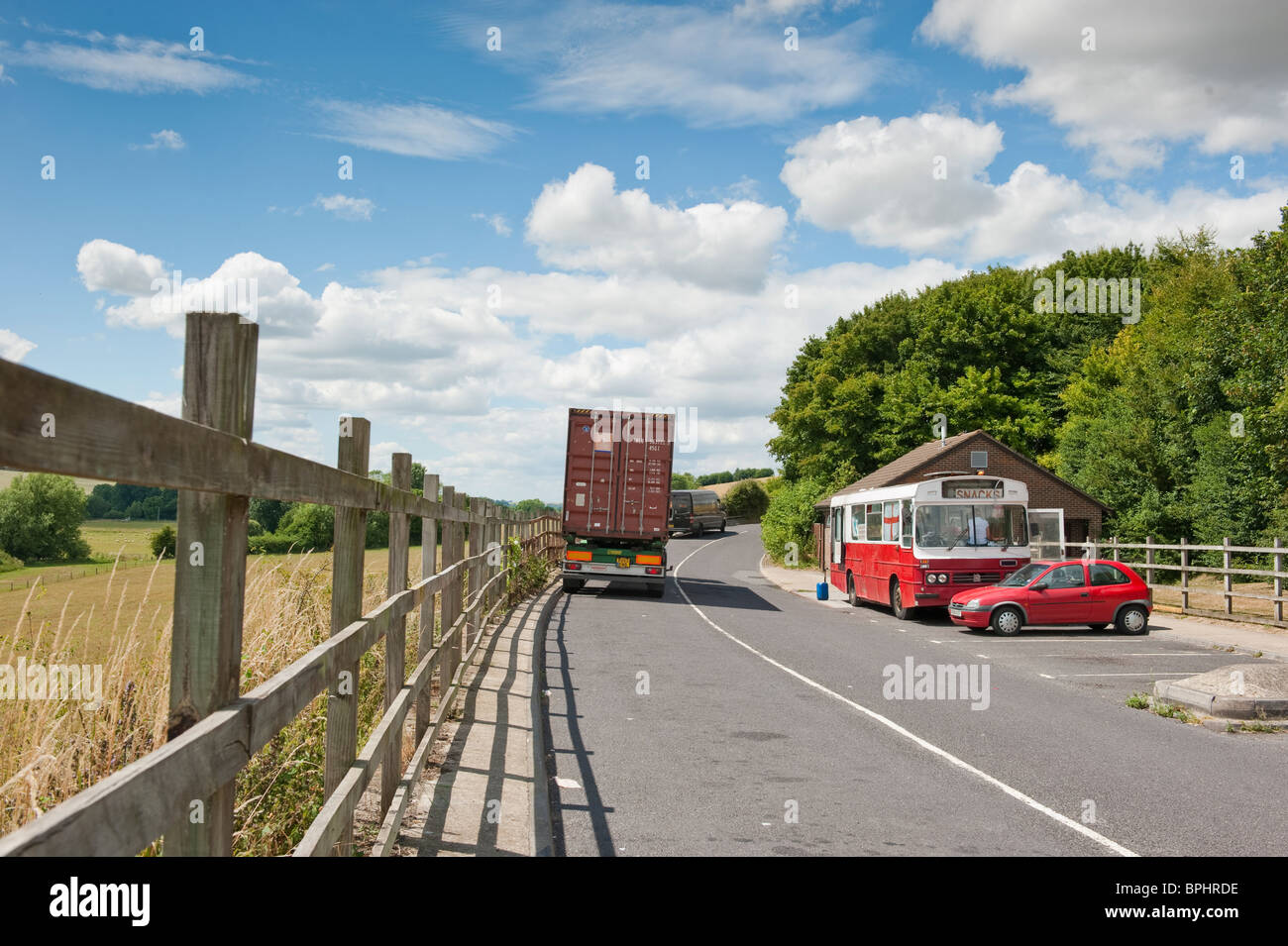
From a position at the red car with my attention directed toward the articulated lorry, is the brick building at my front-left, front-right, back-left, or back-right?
front-right

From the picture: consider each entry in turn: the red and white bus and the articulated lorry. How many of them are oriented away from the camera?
1

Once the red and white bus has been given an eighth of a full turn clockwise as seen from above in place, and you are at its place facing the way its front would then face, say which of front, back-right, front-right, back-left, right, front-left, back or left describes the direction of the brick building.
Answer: back

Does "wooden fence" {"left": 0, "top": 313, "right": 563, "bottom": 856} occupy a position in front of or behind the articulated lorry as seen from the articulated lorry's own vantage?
behind

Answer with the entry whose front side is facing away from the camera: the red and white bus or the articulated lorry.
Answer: the articulated lorry

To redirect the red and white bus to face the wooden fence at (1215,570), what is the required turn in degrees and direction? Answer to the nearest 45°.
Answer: approximately 90° to its left

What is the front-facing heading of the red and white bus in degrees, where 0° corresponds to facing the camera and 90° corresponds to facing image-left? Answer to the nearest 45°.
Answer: approximately 315°

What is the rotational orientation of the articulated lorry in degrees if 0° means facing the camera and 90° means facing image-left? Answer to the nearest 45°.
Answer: approximately 180°
